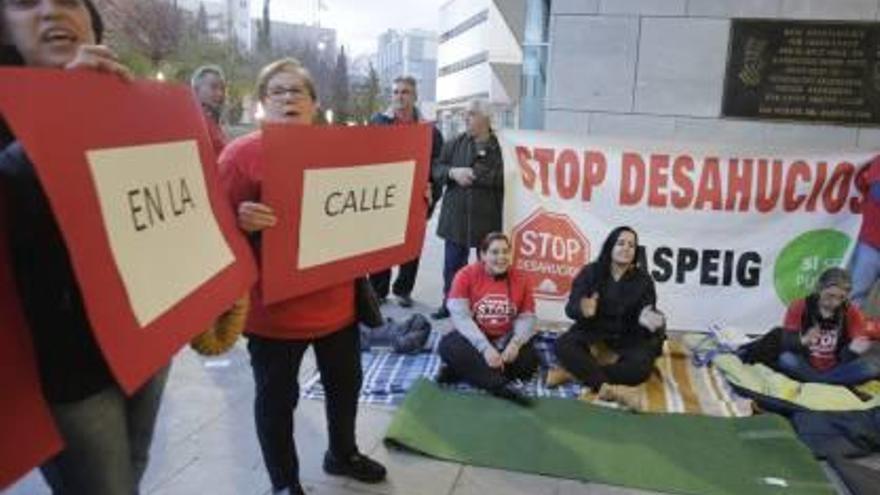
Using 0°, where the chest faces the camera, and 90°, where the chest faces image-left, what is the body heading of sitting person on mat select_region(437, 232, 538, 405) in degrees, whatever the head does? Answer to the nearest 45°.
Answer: approximately 0°

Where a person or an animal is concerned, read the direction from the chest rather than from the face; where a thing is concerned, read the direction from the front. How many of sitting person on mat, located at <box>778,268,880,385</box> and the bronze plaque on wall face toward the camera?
2

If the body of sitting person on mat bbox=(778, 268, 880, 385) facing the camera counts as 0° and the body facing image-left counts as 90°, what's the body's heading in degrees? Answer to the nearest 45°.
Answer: approximately 0°

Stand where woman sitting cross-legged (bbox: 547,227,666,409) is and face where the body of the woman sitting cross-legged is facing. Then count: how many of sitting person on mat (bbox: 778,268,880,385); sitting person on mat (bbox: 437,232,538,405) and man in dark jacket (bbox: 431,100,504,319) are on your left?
1

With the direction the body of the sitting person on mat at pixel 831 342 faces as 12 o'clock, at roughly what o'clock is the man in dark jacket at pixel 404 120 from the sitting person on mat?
The man in dark jacket is roughly at 3 o'clock from the sitting person on mat.
